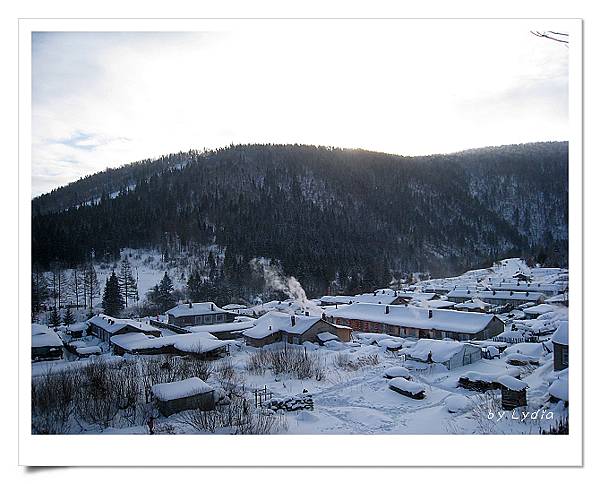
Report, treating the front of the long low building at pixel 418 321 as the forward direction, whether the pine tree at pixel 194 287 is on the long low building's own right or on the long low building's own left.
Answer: on the long low building's own right

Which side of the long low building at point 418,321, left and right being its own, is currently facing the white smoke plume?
right

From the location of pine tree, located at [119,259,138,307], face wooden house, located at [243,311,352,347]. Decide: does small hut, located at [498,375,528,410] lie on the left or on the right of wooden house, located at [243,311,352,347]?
right

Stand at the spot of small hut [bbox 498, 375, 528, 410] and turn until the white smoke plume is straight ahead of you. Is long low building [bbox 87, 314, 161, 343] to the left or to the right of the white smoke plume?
left

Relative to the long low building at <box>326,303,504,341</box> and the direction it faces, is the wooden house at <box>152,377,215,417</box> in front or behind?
in front

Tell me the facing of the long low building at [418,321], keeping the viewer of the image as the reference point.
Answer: facing the viewer and to the left of the viewer

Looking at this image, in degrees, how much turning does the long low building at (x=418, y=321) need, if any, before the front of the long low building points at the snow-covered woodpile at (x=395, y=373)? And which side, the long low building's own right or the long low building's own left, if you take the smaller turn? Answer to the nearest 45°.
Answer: approximately 45° to the long low building's own left
